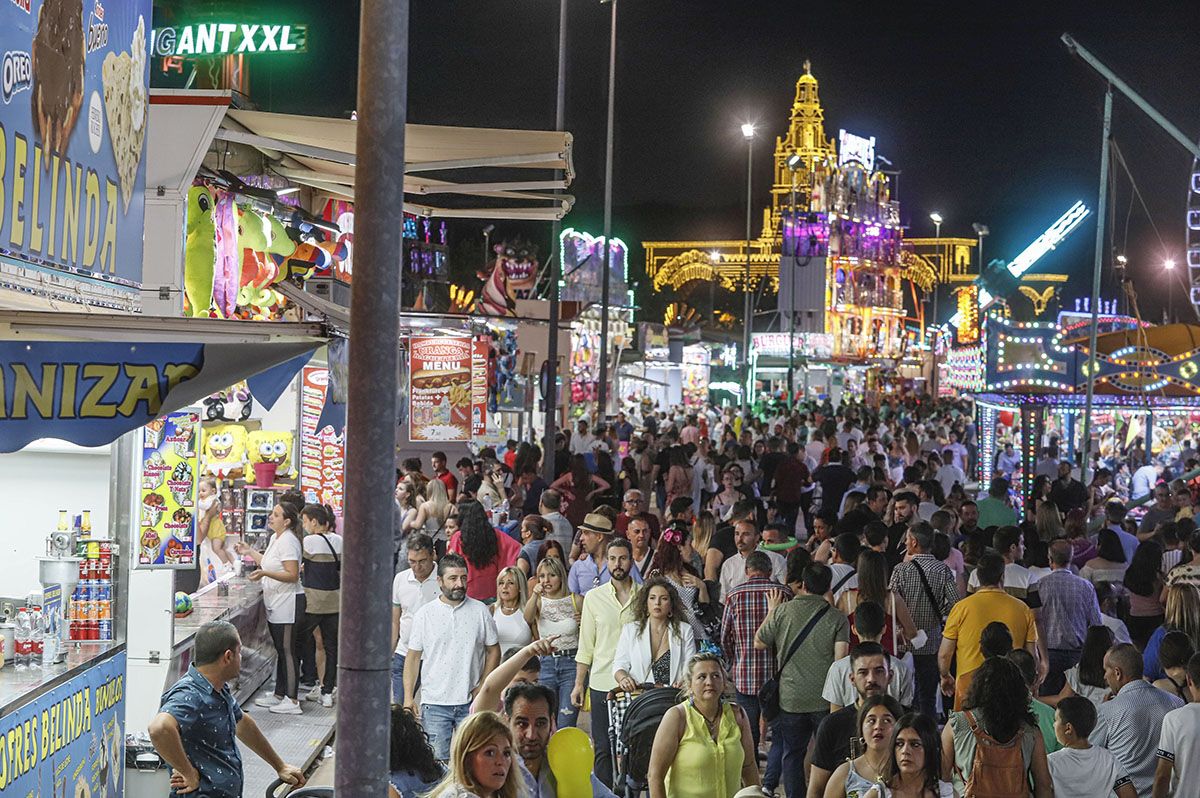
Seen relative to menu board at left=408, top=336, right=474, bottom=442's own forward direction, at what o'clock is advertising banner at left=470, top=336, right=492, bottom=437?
The advertising banner is roughly at 8 o'clock from the menu board.

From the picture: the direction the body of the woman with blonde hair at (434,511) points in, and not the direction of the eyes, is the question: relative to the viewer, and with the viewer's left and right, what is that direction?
facing away from the viewer

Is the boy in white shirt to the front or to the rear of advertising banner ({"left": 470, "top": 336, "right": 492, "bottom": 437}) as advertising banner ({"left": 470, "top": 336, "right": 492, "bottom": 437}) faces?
to the front

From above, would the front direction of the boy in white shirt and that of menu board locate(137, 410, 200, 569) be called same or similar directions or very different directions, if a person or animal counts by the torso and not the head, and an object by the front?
very different directions

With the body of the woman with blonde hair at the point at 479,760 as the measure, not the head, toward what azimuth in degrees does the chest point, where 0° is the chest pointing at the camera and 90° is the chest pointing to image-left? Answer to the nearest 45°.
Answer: approximately 315°

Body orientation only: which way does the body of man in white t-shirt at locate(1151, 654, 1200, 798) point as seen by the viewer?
away from the camera

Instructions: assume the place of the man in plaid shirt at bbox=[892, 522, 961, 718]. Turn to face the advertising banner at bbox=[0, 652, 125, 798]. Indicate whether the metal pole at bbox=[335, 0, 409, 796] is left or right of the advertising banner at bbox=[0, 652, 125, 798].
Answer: left

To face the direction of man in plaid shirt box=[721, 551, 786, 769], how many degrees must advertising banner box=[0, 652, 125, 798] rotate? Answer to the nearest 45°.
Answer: approximately 45° to its left

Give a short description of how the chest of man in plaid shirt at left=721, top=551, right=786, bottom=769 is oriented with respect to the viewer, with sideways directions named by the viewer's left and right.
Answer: facing away from the viewer

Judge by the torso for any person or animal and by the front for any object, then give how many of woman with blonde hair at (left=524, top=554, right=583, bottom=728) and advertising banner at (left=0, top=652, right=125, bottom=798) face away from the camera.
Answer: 0

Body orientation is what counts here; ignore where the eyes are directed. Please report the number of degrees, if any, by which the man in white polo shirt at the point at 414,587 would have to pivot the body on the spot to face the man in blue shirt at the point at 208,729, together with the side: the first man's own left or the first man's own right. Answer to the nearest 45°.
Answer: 0° — they already face them

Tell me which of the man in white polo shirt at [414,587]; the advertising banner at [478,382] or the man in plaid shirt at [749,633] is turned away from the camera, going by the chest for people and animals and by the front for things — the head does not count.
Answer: the man in plaid shirt

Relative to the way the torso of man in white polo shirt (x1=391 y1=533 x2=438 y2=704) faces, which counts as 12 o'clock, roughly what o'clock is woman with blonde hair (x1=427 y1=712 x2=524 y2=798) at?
The woman with blonde hair is roughly at 12 o'clock from the man in white polo shirt.

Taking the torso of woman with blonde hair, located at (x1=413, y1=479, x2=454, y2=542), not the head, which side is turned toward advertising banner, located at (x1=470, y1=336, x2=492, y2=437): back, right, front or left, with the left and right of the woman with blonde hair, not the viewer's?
front

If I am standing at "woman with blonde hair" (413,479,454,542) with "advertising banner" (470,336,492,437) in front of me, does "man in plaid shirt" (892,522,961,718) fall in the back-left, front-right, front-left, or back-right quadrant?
back-right

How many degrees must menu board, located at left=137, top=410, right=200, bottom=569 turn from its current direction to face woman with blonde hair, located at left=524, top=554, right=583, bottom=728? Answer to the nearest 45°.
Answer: approximately 90° to its left

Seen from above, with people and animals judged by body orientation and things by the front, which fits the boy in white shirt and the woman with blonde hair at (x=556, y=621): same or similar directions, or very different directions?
very different directions
